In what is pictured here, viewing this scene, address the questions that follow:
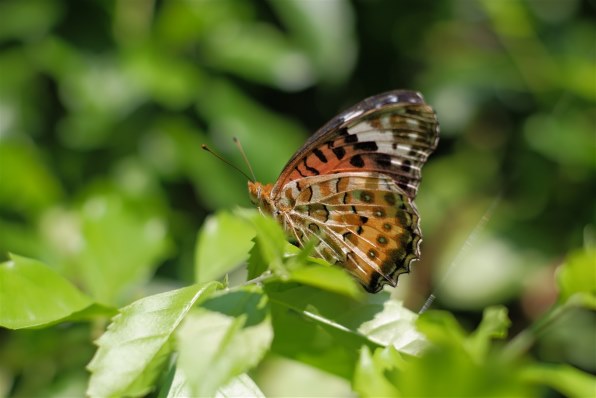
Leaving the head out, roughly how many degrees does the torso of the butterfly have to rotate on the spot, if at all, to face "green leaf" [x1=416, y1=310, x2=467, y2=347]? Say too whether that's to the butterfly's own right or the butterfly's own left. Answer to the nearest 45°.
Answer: approximately 90° to the butterfly's own left

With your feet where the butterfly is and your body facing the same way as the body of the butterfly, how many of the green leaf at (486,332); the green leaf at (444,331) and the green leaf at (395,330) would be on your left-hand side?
3

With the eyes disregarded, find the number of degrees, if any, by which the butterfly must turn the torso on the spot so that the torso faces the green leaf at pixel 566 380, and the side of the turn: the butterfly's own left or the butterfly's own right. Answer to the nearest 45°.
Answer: approximately 90° to the butterfly's own left

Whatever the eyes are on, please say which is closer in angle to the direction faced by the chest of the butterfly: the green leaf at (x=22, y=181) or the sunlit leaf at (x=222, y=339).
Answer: the green leaf

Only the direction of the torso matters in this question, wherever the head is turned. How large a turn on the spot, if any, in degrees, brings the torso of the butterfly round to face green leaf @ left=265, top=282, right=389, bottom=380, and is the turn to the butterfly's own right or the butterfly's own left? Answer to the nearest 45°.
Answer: approximately 90° to the butterfly's own left

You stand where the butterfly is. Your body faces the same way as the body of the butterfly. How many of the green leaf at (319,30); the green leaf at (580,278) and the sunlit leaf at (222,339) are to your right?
1

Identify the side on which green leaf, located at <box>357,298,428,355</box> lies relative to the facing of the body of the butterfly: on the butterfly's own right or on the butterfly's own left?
on the butterfly's own left

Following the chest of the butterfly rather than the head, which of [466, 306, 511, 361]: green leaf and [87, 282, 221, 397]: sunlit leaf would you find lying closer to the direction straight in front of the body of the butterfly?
the sunlit leaf

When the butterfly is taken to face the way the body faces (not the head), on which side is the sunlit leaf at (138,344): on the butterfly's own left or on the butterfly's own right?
on the butterfly's own left

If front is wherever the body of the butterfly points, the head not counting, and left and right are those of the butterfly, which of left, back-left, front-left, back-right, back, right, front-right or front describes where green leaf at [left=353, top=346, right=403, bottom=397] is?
left

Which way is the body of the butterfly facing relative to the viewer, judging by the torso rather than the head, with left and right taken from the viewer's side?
facing to the left of the viewer

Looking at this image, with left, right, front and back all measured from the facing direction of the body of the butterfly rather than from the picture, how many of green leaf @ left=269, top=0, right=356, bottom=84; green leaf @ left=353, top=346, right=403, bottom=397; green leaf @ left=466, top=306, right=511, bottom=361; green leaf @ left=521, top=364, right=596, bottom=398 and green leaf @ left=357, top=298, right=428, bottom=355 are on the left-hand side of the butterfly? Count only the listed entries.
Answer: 4

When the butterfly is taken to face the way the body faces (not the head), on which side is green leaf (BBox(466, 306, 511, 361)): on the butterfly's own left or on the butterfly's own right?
on the butterfly's own left

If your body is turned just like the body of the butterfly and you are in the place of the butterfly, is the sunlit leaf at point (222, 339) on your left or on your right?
on your left

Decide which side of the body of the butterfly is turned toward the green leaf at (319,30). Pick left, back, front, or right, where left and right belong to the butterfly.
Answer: right
